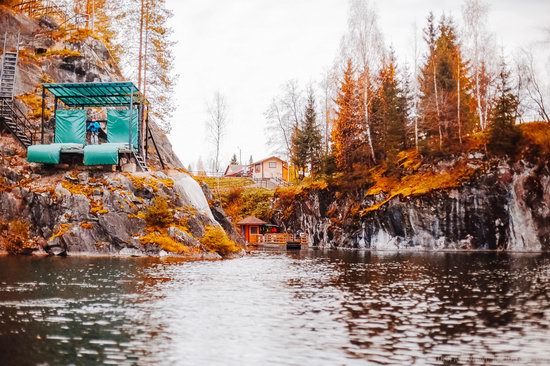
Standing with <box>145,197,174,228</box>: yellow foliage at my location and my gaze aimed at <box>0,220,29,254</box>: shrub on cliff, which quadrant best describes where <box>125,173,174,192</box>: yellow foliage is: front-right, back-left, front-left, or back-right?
front-right

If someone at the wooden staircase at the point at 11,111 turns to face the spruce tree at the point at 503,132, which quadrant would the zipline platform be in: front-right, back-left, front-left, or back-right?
front-right

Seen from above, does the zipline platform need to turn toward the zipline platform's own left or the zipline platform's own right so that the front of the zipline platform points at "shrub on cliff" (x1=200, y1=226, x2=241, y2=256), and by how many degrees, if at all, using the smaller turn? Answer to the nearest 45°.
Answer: approximately 45° to the zipline platform's own left

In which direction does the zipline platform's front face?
toward the camera

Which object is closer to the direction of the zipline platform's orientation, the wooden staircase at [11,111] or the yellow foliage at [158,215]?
the yellow foliage

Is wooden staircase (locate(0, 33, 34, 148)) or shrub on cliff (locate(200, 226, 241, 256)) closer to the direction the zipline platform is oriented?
the shrub on cliff

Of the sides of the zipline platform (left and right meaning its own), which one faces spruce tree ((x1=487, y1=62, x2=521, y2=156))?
left

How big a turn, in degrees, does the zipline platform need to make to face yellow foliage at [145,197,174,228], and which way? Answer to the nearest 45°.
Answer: approximately 45° to its left

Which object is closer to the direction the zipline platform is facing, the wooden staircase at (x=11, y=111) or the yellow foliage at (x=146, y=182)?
the yellow foliage
